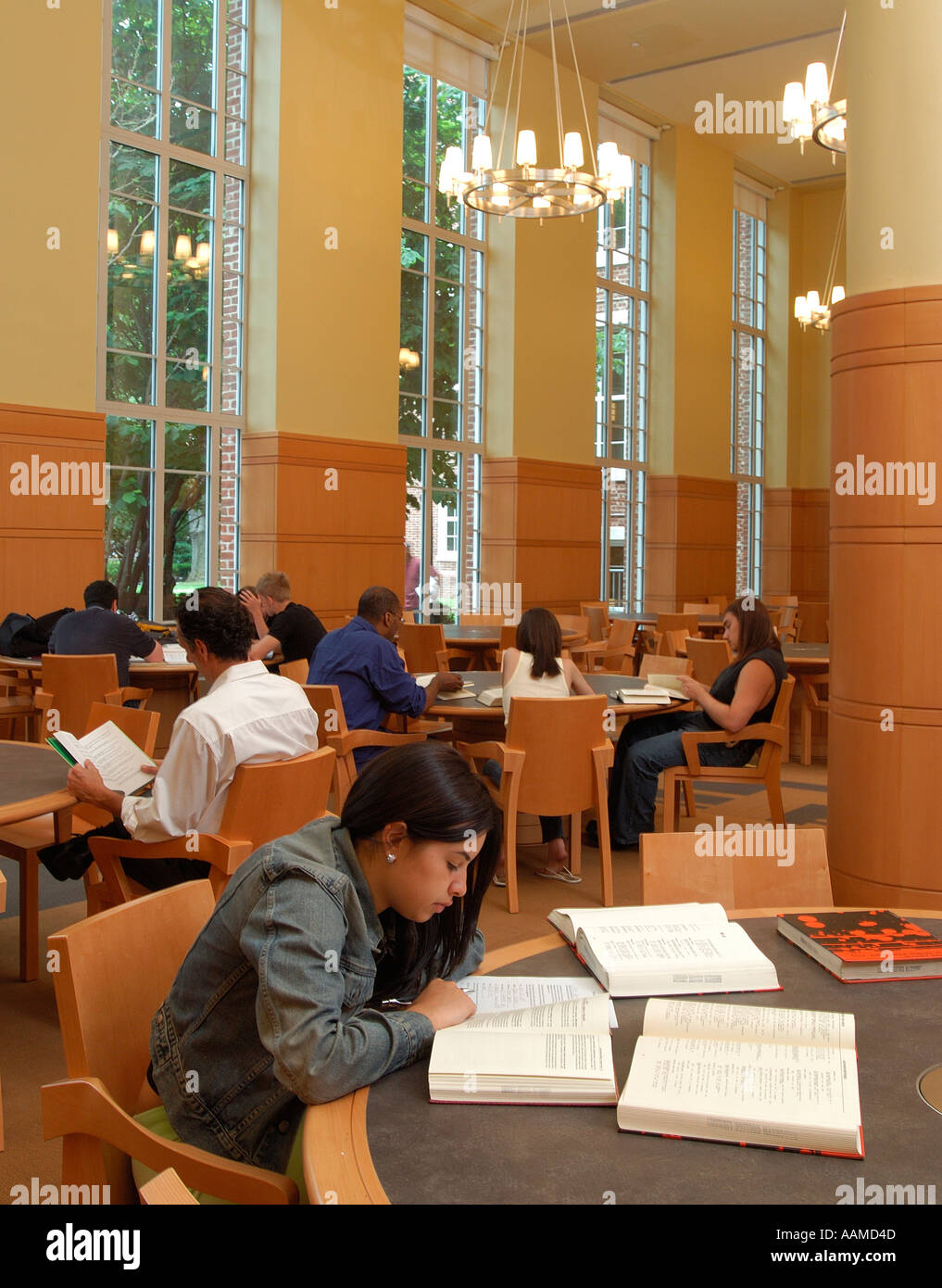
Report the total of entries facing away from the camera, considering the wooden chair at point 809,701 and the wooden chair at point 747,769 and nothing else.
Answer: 0

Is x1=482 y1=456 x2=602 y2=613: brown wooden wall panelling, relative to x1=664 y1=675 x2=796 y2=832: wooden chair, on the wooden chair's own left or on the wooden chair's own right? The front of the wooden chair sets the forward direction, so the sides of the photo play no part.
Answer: on the wooden chair's own right

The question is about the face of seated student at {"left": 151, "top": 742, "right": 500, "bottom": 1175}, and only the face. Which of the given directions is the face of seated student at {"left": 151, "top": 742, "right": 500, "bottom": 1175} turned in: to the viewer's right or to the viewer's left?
to the viewer's right

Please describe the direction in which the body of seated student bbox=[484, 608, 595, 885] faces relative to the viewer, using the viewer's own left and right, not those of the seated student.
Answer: facing away from the viewer

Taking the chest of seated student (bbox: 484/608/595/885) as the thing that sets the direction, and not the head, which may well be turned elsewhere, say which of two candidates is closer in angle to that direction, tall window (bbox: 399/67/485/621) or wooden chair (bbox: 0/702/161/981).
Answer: the tall window

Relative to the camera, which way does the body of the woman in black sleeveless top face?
to the viewer's left

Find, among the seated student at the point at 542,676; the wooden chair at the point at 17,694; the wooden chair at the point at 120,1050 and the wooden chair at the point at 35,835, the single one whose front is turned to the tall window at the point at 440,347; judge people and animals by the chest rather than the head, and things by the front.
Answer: the seated student

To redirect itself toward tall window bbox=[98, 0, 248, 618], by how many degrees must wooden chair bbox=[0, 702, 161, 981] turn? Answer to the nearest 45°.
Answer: approximately 135° to its right

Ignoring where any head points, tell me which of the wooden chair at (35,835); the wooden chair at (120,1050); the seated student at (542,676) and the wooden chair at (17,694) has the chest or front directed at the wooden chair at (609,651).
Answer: the seated student

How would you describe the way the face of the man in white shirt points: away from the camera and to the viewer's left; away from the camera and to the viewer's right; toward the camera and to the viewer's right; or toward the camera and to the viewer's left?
away from the camera and to the viewer's left

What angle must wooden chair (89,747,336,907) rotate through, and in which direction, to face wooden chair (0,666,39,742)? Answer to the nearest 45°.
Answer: approximately 45° to its right
